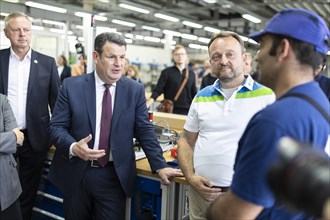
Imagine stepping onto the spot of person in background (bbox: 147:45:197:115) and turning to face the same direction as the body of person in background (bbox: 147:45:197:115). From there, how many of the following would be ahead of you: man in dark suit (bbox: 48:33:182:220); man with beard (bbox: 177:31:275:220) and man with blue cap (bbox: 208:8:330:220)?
3

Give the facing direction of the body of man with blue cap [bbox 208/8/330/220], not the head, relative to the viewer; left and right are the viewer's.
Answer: facing away from the viewer and to the left of the viewer

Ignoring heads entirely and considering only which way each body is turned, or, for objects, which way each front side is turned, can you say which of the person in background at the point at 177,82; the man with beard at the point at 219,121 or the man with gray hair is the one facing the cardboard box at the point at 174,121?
the person in background

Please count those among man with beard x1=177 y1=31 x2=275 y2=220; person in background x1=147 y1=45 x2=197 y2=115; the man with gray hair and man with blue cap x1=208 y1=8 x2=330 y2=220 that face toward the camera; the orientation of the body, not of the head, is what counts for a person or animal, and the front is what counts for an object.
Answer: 3

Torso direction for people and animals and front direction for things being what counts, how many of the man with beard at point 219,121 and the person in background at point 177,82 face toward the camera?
2

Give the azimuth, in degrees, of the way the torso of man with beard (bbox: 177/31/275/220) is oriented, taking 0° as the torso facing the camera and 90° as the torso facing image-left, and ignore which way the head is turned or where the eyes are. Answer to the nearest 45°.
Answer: approximately 0°

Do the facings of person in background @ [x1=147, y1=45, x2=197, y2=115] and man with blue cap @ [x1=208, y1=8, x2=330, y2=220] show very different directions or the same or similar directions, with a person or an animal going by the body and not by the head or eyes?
very different directions
